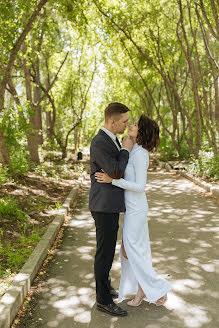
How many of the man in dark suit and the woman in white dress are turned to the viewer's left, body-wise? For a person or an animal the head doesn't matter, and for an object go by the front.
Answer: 1

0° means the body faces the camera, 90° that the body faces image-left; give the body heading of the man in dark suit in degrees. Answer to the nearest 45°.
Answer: approximately 270°

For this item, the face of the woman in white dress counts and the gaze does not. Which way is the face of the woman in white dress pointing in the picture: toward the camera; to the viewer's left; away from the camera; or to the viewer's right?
to the viewer's left

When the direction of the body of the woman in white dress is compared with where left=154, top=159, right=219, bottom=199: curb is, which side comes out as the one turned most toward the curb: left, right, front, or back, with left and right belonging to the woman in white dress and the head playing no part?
right

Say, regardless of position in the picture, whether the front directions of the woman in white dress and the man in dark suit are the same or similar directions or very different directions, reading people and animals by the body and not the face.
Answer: very different directions

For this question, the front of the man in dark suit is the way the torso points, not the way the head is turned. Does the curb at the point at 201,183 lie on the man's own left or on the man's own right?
on the man's own left

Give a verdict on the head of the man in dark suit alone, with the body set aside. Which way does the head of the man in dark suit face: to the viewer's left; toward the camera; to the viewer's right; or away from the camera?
to the viewer's right

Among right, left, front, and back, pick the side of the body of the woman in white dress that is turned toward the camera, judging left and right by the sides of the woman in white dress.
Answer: left
